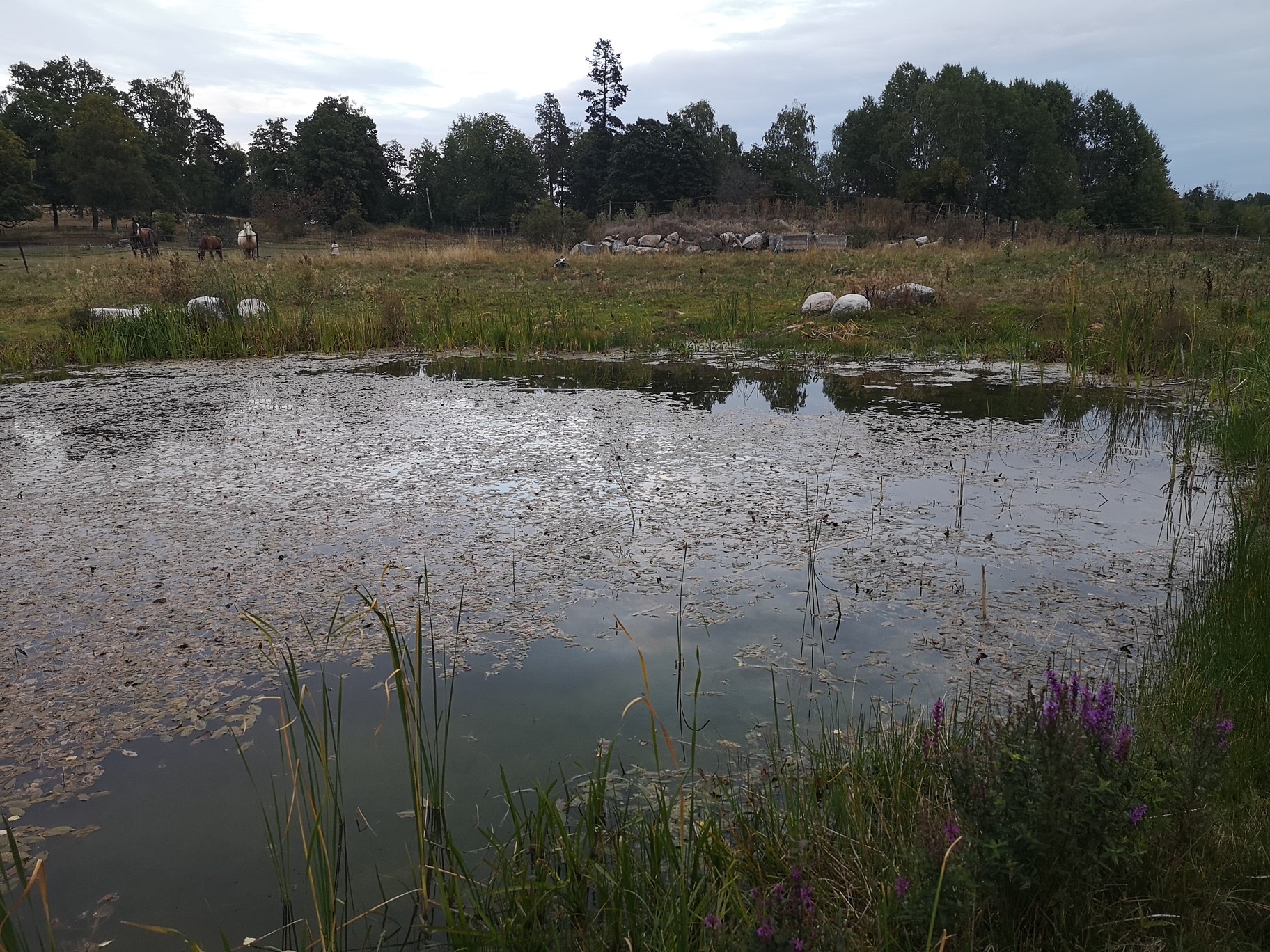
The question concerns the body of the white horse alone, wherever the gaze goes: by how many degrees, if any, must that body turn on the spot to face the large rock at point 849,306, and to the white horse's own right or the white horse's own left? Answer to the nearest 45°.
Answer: approximately 45° to the white horse's own left

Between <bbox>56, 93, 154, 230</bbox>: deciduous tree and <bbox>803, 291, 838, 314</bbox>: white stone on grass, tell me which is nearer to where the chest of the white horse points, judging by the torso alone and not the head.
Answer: the white stone on grass

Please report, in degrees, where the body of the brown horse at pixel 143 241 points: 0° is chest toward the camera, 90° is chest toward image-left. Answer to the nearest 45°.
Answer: approximately 45°

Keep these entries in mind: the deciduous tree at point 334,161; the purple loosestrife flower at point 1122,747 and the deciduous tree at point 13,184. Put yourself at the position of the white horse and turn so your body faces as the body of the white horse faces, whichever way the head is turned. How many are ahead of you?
1

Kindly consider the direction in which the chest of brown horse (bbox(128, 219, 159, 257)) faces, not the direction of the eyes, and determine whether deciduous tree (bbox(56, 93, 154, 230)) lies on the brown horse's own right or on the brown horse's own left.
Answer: on the brown horse's own right

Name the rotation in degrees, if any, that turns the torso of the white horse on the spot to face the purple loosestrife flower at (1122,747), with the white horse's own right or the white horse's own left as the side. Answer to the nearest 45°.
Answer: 0° — it already faces it

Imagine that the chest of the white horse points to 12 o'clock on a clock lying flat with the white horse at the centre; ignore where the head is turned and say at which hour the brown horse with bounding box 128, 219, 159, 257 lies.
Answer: The brown horse is roughly at 4 o'clock from the white horse.

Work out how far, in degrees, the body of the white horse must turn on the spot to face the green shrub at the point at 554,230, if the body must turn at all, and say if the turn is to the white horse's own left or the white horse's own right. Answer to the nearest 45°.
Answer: approximately 135° to the white horse's own left

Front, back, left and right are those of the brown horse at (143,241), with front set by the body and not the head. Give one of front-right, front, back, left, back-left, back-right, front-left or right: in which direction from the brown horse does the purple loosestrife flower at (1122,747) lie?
front-left

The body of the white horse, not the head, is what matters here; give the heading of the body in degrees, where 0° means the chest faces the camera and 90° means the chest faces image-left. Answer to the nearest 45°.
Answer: approximately 0°

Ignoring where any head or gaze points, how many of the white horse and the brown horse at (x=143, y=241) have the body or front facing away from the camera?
0

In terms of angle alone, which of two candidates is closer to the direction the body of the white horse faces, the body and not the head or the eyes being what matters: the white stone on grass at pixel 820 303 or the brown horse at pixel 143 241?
the white stone on grass

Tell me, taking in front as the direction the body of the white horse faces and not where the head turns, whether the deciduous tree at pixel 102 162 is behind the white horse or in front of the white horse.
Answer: behind

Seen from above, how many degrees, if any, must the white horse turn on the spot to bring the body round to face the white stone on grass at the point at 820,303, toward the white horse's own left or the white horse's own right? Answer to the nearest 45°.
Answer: approximately 45° to the white horse's own left
